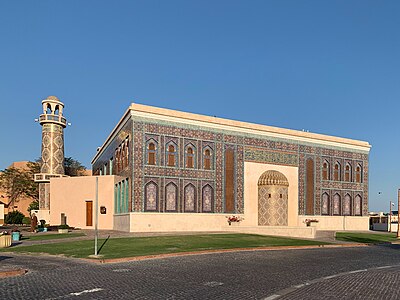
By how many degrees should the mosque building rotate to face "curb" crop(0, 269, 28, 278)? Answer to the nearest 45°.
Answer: approximately 45° to its right

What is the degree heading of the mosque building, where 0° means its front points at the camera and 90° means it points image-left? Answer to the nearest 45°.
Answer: approximately 315°
